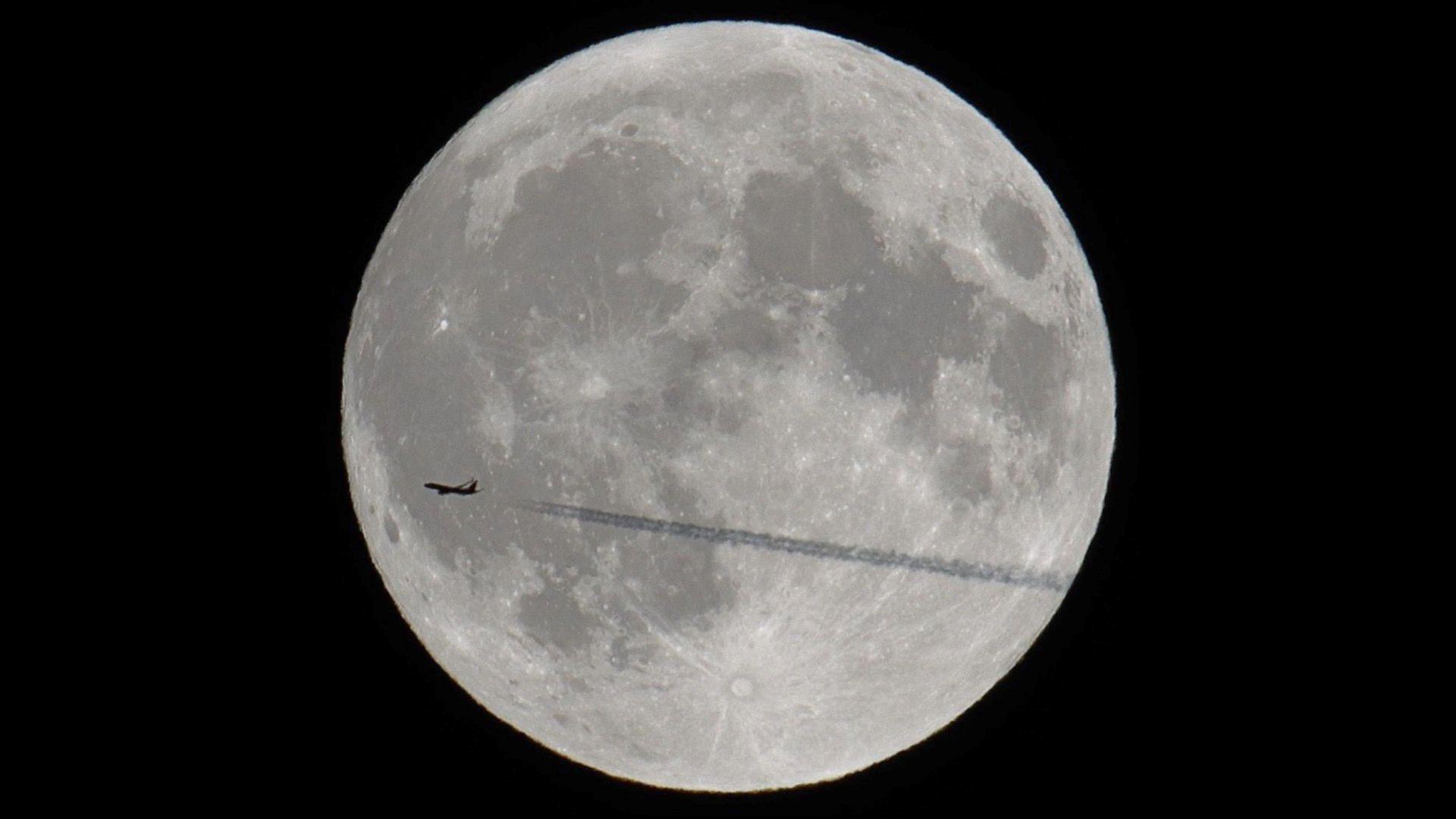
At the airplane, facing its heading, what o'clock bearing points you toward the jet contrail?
The jet contrail is roughly at 7 o'clock from the airplane.

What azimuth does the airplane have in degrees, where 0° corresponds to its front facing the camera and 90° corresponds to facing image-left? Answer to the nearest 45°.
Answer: approximately 90°
